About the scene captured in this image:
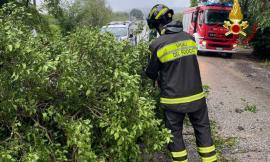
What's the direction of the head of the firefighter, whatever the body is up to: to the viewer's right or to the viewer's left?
to the viewer's left

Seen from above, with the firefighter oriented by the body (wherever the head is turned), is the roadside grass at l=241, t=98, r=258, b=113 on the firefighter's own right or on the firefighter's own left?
on the firefighter's own right

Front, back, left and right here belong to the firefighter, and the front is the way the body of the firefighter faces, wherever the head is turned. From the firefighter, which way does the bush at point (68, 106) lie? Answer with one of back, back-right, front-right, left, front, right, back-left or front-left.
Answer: left

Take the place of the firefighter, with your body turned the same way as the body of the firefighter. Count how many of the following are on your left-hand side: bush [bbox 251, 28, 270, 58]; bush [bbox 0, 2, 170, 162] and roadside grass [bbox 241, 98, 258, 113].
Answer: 1

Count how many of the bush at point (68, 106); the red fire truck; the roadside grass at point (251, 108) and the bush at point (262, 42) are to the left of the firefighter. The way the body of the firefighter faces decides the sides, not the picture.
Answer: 1

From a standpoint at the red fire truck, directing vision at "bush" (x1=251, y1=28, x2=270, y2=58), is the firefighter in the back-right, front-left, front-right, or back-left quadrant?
back-right

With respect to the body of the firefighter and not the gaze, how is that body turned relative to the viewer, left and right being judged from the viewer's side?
facing away from the viewer and to the left of the viewer

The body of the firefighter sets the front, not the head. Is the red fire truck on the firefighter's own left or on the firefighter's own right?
on the firefighter's own right

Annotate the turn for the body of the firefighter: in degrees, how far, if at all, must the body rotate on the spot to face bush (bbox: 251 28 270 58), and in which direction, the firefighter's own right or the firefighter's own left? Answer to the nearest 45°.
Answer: approximately 45° to the firefighter's own right

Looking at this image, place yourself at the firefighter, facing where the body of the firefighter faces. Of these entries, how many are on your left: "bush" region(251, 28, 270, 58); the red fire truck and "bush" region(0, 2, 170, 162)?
1
